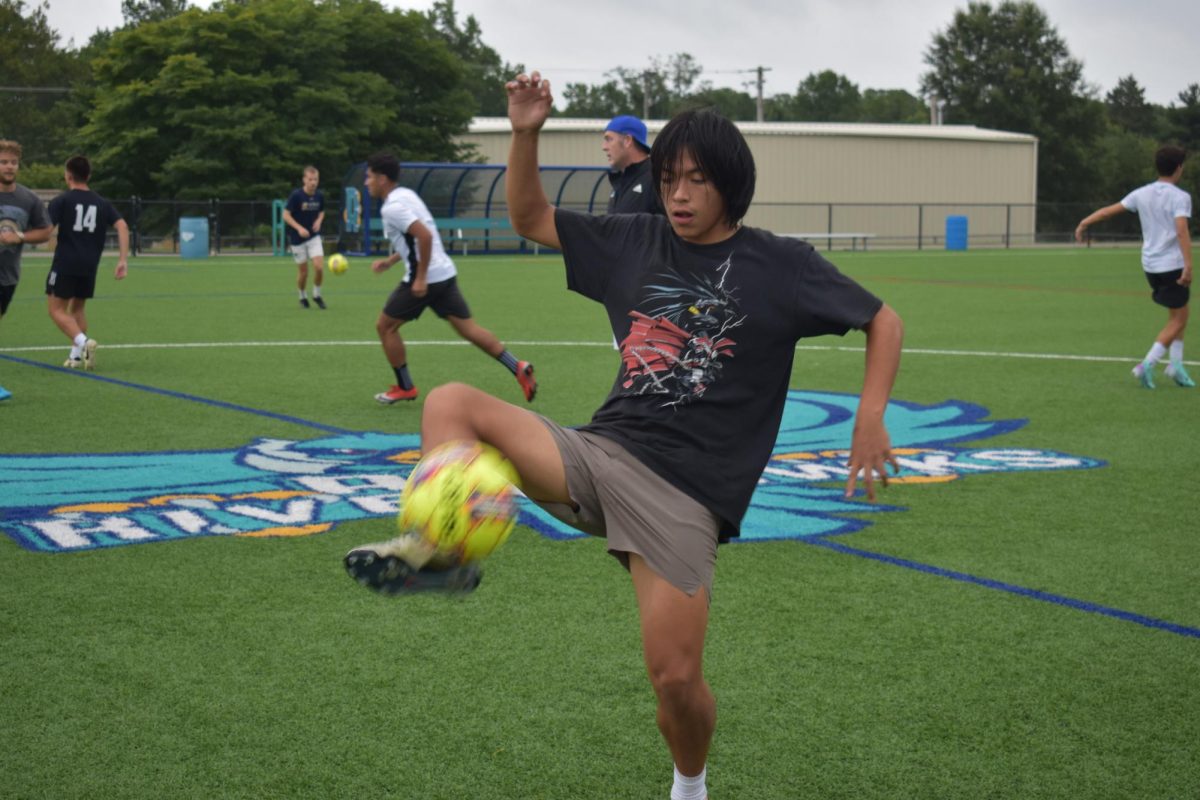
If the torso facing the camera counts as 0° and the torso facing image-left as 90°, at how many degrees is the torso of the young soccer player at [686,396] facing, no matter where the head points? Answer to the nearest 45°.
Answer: approximately 45°

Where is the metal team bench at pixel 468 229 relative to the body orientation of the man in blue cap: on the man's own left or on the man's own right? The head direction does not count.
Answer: on the man's own right

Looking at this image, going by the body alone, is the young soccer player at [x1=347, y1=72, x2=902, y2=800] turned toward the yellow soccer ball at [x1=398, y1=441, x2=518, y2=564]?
yes

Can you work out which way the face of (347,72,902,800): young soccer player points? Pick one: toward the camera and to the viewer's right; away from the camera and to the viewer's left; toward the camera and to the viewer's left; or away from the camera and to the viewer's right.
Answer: toward the camera and to the viewer's left

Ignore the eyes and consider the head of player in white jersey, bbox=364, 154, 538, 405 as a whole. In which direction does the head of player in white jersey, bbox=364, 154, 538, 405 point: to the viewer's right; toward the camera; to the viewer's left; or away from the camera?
to the viewer's left

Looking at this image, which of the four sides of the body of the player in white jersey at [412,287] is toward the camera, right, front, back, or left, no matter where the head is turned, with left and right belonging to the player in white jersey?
left

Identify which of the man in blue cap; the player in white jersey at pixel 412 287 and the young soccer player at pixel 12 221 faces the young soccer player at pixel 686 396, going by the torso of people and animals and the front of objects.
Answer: the young soccer player at pixel 12 221

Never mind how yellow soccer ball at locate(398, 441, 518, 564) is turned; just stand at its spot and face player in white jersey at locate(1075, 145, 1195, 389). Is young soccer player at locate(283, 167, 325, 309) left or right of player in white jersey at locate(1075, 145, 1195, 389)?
left

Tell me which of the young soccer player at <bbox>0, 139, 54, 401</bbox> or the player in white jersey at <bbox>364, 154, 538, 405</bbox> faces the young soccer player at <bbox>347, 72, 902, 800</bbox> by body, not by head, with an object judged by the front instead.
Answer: the young soccer player at <bbox>0, 139, 54, 401</bbox>

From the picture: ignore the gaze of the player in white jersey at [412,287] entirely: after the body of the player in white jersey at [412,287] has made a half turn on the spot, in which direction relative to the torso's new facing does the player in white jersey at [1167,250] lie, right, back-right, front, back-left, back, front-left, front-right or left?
front

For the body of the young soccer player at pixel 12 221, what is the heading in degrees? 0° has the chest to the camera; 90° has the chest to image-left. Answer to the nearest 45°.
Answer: approximately 0°

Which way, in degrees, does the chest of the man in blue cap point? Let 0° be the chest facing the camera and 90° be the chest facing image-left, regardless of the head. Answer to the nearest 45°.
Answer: approximately 90°
